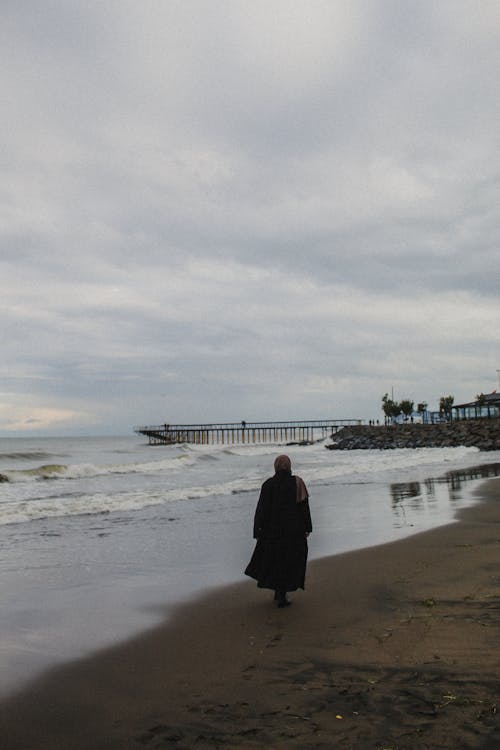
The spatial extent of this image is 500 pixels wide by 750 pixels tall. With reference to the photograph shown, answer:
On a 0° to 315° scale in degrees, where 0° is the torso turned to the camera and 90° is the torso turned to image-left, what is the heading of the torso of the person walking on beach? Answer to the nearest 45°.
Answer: approximately 180°
